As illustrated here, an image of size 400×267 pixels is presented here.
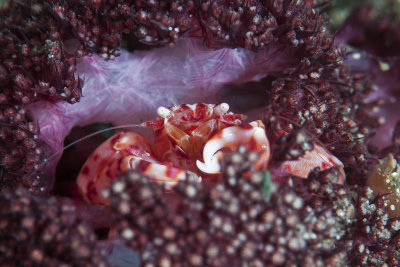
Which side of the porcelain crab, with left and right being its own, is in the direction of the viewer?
front
